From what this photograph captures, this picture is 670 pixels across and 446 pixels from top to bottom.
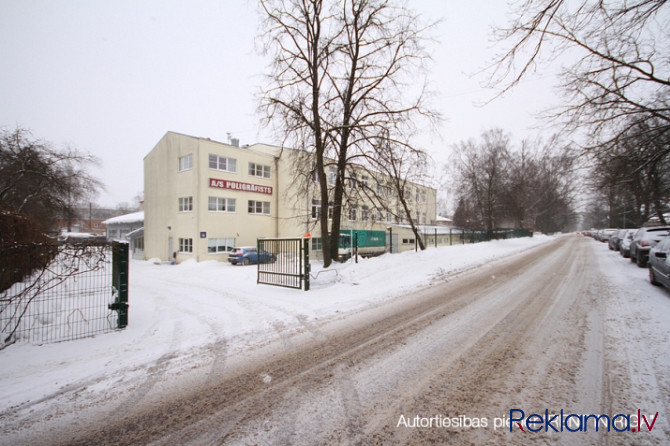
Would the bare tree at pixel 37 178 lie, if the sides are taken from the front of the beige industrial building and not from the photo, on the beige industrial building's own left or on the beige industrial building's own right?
on the beige industrial building's own right

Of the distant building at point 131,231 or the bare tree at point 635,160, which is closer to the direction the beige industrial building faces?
the bare tree

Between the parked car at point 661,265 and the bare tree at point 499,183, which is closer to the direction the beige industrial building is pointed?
the parked car

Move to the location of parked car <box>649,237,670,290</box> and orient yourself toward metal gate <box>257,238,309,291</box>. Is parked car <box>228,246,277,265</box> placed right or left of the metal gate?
right

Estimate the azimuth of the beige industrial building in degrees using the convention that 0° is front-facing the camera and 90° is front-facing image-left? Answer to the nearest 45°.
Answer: approximately 315°

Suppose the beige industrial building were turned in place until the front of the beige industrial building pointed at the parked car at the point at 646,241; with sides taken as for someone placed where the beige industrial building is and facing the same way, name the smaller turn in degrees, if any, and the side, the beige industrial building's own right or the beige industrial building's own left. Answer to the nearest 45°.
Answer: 0° — it already faces it

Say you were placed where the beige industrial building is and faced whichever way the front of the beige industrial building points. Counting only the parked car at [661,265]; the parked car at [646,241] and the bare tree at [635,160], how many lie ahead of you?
3

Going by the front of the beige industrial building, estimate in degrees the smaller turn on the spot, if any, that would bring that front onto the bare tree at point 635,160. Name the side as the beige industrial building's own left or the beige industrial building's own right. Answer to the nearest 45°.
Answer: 0° — it already faces it

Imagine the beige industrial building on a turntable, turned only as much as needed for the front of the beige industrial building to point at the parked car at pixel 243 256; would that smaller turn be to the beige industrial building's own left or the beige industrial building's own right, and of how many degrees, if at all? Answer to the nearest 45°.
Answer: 0° — it already faces it

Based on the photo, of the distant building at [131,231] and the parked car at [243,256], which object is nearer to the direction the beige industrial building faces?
the parked car

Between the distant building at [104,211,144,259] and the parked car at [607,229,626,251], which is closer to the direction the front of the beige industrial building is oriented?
the parked car
